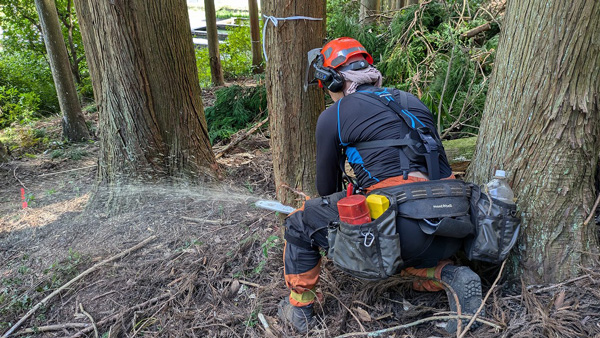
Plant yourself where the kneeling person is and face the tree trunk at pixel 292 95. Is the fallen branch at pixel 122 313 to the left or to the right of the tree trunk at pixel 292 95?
left

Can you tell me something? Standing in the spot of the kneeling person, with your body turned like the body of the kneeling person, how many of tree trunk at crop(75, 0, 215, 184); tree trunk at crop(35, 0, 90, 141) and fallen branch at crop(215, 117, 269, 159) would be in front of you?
3

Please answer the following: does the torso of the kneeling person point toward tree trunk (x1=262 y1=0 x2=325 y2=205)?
yes

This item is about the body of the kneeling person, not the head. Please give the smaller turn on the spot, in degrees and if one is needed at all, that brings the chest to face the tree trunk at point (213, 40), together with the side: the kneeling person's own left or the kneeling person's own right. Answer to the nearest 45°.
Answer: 0° — they already face it

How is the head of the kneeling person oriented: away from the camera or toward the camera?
away from the camera

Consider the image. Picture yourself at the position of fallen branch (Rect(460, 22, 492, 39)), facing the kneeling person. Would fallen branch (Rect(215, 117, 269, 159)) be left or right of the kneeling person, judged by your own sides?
right

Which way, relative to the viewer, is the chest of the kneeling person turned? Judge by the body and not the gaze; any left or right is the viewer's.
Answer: facing away from the viewer and to the left of the viewer

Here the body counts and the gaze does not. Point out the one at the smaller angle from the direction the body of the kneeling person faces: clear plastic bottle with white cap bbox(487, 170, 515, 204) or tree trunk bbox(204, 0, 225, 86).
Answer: the tree trunk

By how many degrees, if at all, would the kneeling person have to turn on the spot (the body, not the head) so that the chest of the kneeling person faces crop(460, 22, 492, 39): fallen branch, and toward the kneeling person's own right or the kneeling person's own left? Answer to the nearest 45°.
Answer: approximately 45° to the kneeling person's own right

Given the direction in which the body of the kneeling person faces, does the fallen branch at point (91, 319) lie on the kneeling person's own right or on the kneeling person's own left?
on the kneeling person's own left

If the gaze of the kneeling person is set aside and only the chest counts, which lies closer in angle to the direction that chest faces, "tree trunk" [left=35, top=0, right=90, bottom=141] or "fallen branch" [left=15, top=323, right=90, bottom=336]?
the tree trunk
